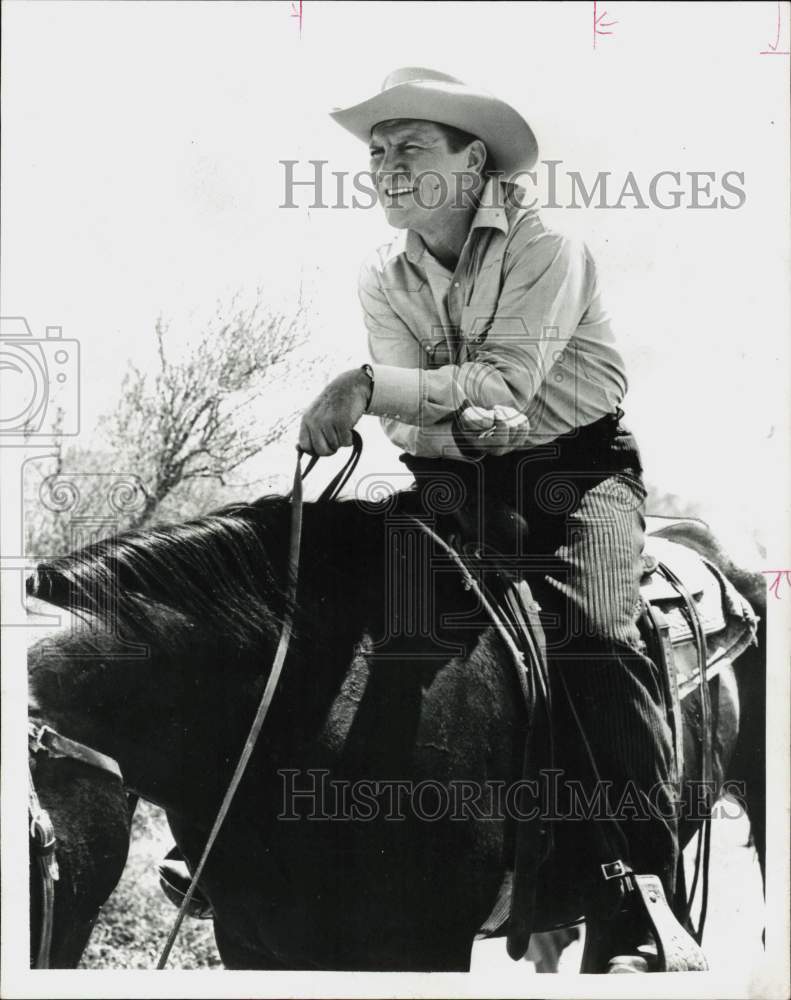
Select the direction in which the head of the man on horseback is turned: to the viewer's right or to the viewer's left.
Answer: to the viewer's left

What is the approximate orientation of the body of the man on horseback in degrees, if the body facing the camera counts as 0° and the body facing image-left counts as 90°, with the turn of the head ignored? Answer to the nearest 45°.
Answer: approximately 45°
